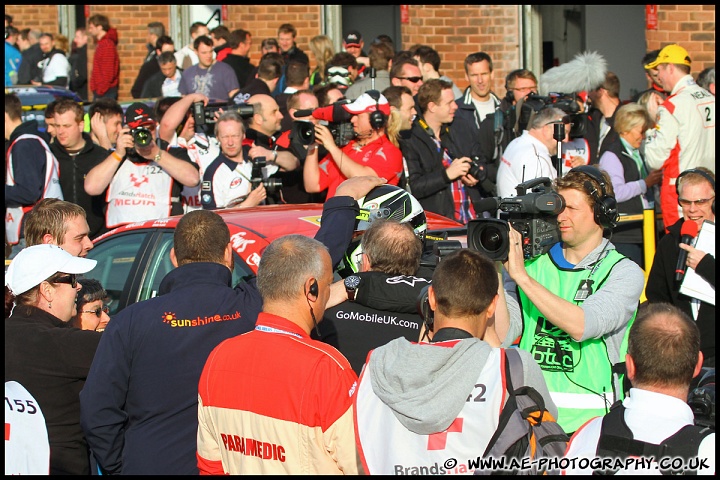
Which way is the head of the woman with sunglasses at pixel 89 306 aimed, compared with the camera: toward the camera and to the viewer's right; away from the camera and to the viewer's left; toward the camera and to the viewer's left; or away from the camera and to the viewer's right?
toward the camera and to the viewer's right

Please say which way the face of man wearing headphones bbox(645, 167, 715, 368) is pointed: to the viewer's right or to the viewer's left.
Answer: to the viewer's left

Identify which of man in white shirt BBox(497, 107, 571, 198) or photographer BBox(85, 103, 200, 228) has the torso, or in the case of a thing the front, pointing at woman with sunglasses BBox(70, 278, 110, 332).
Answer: the photographer

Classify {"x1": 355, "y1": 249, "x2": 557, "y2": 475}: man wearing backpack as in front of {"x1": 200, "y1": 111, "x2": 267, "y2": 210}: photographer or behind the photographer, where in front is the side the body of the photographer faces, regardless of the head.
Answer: in front

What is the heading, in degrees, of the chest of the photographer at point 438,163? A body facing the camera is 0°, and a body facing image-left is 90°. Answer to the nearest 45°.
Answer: approximately 315°

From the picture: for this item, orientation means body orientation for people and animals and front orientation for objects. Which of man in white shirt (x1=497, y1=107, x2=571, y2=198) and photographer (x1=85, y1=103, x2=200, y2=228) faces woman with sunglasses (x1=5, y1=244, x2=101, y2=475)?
the photographer

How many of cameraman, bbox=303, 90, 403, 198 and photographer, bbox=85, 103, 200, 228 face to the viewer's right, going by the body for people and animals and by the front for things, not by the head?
0

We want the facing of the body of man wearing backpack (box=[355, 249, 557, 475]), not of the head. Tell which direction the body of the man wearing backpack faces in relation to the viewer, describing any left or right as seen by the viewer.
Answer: facing away from the viewer

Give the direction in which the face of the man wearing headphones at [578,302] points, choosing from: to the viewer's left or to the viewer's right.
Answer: to the viewer's left

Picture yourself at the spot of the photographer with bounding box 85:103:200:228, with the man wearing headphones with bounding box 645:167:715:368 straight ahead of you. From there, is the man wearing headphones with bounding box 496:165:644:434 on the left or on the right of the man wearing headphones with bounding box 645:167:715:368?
right
